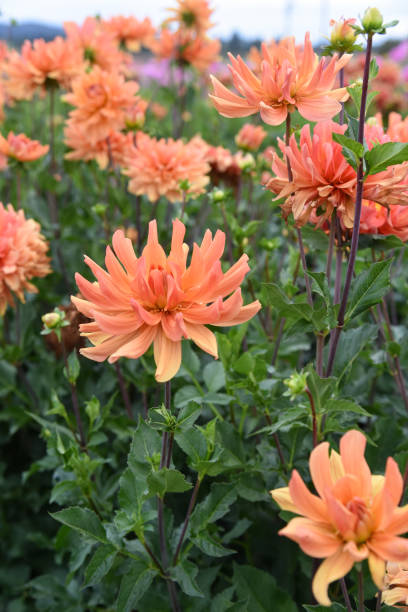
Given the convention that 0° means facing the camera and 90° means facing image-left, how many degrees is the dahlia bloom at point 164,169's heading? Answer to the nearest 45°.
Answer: approximately 0°

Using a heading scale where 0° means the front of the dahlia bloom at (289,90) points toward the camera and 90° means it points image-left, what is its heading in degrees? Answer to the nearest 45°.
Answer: approximately 0°

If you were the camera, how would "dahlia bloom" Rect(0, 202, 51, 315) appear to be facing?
facing the viewer

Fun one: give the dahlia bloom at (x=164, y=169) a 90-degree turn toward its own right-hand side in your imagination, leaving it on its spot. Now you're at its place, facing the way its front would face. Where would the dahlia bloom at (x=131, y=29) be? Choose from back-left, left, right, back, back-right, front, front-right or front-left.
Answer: right

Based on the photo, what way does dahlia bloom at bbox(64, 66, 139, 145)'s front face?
toward the camera

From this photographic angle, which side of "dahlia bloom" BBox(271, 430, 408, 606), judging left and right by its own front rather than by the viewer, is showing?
front

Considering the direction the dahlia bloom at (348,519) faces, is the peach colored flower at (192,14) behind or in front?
behind

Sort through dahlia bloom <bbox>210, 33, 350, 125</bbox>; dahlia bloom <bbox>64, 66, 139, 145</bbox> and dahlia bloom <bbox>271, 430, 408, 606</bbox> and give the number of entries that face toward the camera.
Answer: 3
